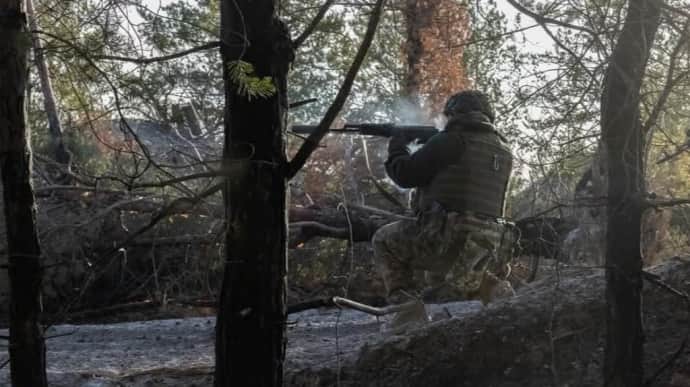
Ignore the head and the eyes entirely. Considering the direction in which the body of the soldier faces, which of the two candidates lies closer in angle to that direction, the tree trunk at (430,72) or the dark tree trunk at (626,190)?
the tree trunk

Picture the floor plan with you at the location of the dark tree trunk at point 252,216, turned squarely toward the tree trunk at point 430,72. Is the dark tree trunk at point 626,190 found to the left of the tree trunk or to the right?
right

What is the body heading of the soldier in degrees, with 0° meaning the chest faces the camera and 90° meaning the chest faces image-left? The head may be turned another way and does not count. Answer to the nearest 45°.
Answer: approximately 135°

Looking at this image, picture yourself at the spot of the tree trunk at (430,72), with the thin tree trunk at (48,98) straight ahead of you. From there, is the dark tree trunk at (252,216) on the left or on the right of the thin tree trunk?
left

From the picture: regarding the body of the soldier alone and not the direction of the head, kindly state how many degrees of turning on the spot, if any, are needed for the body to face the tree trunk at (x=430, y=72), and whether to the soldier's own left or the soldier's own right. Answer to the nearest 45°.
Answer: approximately 45° to the soldier's own right

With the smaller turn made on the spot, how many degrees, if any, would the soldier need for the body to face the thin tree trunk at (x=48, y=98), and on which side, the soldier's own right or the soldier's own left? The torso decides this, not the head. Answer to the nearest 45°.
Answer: approximately 45° to the soldier's own left

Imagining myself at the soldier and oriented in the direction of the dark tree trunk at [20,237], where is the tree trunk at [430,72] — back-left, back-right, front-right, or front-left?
back-right

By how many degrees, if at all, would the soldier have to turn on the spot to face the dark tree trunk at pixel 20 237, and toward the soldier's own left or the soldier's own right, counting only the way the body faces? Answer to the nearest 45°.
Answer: approximately 90° to the soldier's own left

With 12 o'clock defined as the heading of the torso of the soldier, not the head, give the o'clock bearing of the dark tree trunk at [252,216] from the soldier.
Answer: The dark tree trunk is roughly at 8 o'clock from the soldier.
